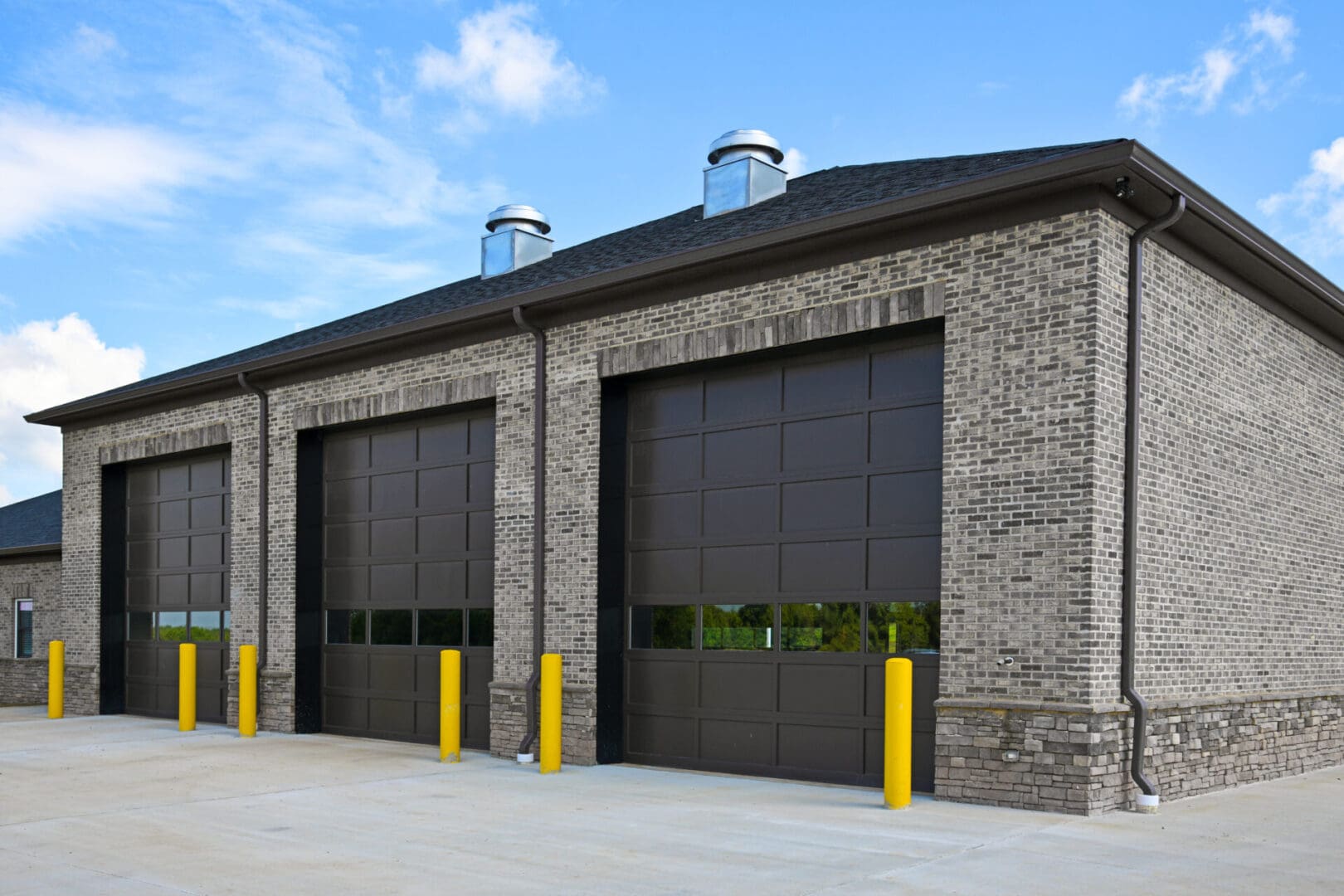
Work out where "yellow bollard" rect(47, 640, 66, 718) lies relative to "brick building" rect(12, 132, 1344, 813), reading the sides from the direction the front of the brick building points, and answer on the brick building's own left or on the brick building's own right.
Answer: on the brick building's own right

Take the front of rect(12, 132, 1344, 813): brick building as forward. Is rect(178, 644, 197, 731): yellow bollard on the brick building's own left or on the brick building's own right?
on the brick building's own right

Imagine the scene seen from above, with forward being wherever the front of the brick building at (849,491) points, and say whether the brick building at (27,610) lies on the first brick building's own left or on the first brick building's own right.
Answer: on the first brick building's own right

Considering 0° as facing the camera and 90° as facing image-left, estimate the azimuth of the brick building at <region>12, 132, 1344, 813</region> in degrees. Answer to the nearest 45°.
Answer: approximately 45°
